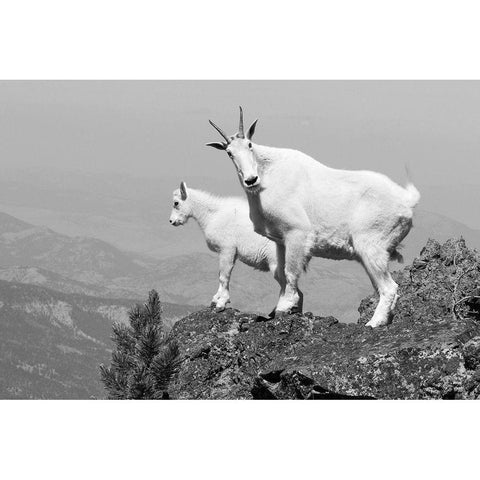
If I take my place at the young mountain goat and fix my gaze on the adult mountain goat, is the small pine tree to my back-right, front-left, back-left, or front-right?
front-right

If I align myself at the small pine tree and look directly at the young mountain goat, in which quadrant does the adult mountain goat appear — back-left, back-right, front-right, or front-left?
front-right

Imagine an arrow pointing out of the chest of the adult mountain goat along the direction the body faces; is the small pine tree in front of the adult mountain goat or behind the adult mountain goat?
in front

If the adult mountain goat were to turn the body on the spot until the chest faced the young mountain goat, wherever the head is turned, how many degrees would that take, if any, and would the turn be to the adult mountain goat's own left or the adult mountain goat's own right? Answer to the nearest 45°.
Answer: approximately 45° to the adult mountain goat's own right

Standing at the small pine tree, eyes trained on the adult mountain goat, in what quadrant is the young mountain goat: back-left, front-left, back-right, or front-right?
front-left

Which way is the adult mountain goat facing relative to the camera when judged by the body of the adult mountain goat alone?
to the viewer's left
